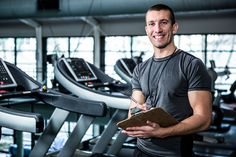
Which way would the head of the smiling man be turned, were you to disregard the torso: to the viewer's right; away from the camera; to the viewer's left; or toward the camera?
toward the camera

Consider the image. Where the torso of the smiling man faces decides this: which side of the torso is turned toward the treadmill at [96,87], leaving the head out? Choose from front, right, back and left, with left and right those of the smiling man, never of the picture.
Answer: right

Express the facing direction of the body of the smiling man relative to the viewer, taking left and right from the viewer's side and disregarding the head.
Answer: facing the viewer and to the left of the viewer
